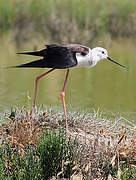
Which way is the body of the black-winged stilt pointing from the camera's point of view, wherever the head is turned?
to the viewer's right
